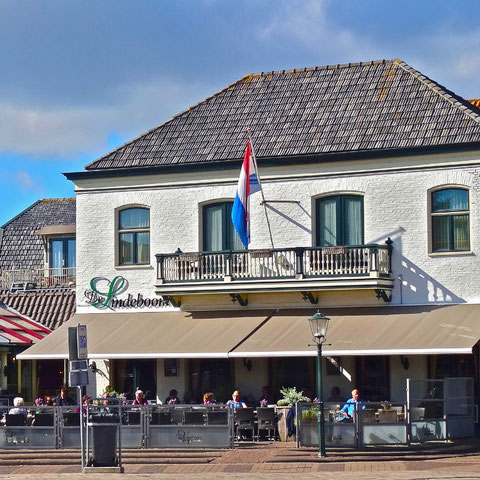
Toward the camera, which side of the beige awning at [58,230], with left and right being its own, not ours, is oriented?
front

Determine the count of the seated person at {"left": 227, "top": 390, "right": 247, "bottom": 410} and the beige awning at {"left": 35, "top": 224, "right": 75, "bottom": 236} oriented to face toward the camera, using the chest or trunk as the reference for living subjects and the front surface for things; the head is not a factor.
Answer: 2

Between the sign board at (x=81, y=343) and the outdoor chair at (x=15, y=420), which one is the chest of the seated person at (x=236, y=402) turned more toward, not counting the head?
the sign board

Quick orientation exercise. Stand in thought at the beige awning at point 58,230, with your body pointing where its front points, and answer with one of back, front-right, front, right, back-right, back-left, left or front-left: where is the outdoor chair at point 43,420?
front

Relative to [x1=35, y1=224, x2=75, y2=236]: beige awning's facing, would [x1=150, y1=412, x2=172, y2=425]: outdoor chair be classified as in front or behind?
in front

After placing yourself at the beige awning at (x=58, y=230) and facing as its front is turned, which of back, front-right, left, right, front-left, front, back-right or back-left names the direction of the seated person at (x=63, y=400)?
front

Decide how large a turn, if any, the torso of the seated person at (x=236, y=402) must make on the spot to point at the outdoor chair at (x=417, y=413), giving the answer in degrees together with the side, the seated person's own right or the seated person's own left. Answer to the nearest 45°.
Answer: approximately 45° to the seated person's own left

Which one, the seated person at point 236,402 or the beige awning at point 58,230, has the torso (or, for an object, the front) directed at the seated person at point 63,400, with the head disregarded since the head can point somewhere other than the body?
the beige awning

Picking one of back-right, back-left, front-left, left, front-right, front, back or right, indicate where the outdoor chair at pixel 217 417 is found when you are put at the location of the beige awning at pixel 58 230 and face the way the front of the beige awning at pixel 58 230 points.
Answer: front

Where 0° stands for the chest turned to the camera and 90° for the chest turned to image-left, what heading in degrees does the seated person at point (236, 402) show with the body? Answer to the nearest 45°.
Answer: approximately 0°

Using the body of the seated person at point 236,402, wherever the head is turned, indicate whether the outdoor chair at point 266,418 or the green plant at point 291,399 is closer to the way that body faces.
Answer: the outdoor chair
